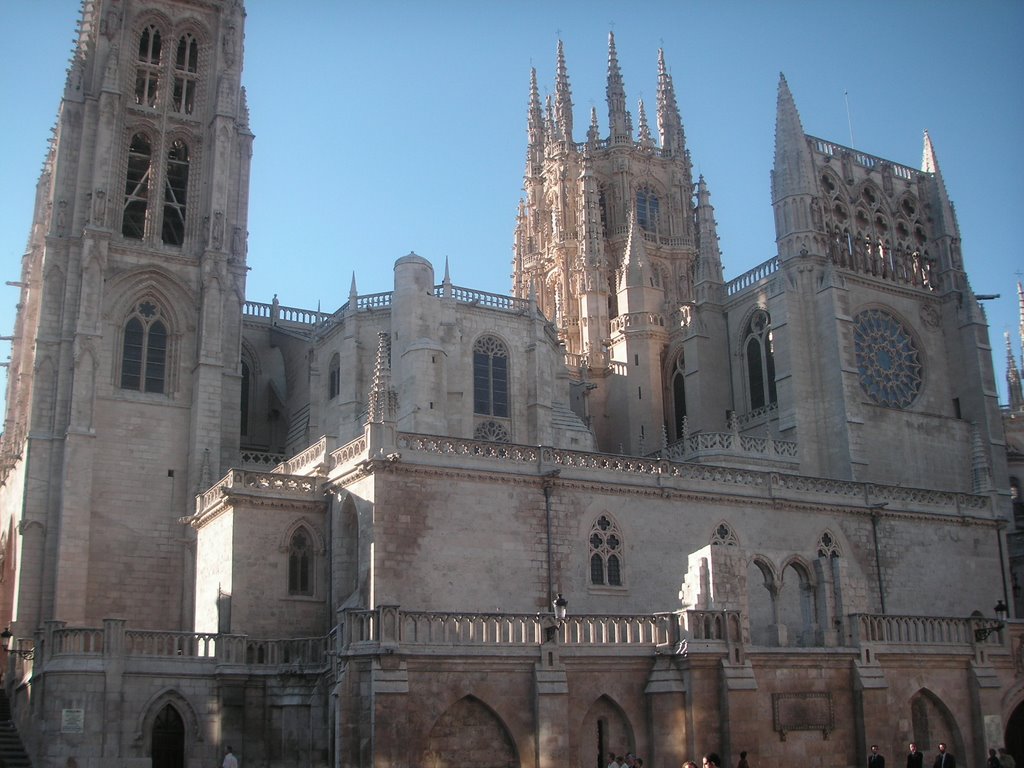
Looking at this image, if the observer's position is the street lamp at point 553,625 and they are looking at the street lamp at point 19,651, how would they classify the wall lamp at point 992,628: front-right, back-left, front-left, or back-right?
back-right
